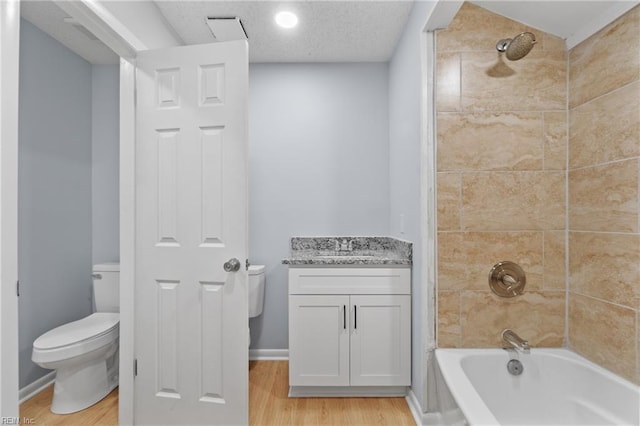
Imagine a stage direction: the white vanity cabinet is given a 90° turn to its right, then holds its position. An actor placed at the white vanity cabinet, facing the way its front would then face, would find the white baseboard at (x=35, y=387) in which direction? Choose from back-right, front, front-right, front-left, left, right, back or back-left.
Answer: front

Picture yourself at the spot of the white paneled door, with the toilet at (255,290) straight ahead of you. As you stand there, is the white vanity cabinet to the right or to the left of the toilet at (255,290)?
right

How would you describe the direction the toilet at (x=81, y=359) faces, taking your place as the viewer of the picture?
facing the viewer and to the left of the viewer

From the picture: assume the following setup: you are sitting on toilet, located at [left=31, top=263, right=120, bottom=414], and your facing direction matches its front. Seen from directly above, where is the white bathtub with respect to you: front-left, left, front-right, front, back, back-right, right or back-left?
left

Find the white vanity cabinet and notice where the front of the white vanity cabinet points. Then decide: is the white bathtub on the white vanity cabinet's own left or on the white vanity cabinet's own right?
on the white vanity cabinet's own left

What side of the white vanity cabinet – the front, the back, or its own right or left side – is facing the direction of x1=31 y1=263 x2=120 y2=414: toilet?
right

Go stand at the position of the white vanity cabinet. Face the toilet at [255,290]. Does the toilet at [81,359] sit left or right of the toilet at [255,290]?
left

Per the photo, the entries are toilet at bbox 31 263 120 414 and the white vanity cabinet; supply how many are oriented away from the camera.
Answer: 0

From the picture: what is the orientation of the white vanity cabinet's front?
toward the camera
